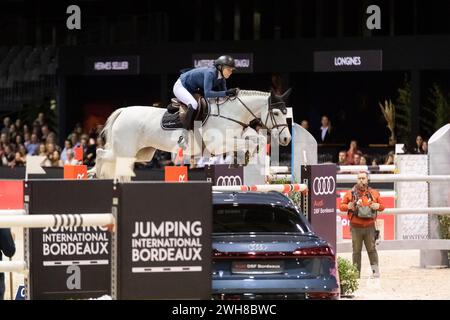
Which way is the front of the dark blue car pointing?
away from the camera

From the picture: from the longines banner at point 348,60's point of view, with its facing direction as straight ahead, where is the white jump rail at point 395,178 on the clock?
The white jump rail is roughly at 12 o'clock from the longines banner.

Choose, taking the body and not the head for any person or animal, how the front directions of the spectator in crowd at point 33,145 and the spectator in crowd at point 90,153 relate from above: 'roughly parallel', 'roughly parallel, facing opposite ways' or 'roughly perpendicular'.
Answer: roughly parallel

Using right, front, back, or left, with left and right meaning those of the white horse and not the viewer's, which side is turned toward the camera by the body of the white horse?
right

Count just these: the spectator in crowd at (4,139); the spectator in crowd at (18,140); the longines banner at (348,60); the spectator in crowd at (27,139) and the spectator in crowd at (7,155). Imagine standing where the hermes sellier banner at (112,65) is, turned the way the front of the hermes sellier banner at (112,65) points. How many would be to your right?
4

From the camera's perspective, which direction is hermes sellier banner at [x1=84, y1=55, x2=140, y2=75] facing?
toward the camera

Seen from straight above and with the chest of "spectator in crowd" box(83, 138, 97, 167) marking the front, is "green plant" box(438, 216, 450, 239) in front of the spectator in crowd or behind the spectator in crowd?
in front

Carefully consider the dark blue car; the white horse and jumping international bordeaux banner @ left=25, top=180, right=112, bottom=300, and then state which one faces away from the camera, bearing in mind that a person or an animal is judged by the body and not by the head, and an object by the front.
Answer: the dark blue car

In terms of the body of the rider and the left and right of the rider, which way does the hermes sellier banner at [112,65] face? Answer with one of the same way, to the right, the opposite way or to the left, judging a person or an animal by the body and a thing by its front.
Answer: to the right

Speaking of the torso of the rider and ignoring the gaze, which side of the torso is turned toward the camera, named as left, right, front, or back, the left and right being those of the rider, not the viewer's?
right

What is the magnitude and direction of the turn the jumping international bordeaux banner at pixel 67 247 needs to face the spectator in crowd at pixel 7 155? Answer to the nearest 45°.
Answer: approximately 180°

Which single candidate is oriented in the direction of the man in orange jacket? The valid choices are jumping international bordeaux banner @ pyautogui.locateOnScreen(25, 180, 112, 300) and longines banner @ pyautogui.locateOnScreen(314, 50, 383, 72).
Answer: the longines banner

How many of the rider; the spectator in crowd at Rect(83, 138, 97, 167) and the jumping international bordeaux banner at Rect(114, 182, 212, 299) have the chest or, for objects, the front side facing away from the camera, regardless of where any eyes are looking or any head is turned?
0

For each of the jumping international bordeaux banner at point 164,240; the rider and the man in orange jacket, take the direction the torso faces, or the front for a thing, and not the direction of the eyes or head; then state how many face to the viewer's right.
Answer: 1

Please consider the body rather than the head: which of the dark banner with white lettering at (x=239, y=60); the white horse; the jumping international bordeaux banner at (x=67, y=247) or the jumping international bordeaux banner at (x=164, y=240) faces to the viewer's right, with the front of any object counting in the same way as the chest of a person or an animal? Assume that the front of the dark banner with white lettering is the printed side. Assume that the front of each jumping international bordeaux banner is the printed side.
the white horse

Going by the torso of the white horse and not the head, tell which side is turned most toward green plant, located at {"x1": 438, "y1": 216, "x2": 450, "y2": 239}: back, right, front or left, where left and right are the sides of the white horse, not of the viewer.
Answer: front

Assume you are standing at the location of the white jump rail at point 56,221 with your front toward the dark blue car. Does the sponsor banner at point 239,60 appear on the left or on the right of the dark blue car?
left

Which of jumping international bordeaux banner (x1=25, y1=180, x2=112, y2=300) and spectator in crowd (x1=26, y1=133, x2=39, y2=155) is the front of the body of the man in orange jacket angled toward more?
the jumping international bordeaux banner

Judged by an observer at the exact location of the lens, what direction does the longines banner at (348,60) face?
facing the viewer
